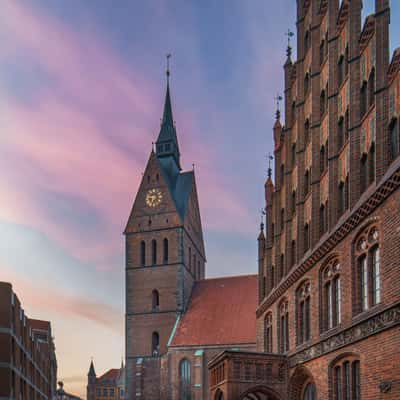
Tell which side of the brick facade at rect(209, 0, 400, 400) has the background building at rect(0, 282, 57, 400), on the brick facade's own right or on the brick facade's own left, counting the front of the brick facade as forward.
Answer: on the brick facade's own right

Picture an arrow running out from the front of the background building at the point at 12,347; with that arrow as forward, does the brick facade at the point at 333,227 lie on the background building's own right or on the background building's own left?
on the background building's own right

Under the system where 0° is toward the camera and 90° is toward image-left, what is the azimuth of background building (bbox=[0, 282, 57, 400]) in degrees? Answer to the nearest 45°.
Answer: approximately 270°

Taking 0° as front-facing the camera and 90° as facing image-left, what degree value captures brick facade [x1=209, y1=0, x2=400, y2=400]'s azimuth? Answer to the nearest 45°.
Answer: approximately 45°

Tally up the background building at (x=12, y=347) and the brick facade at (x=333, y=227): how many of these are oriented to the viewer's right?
1
